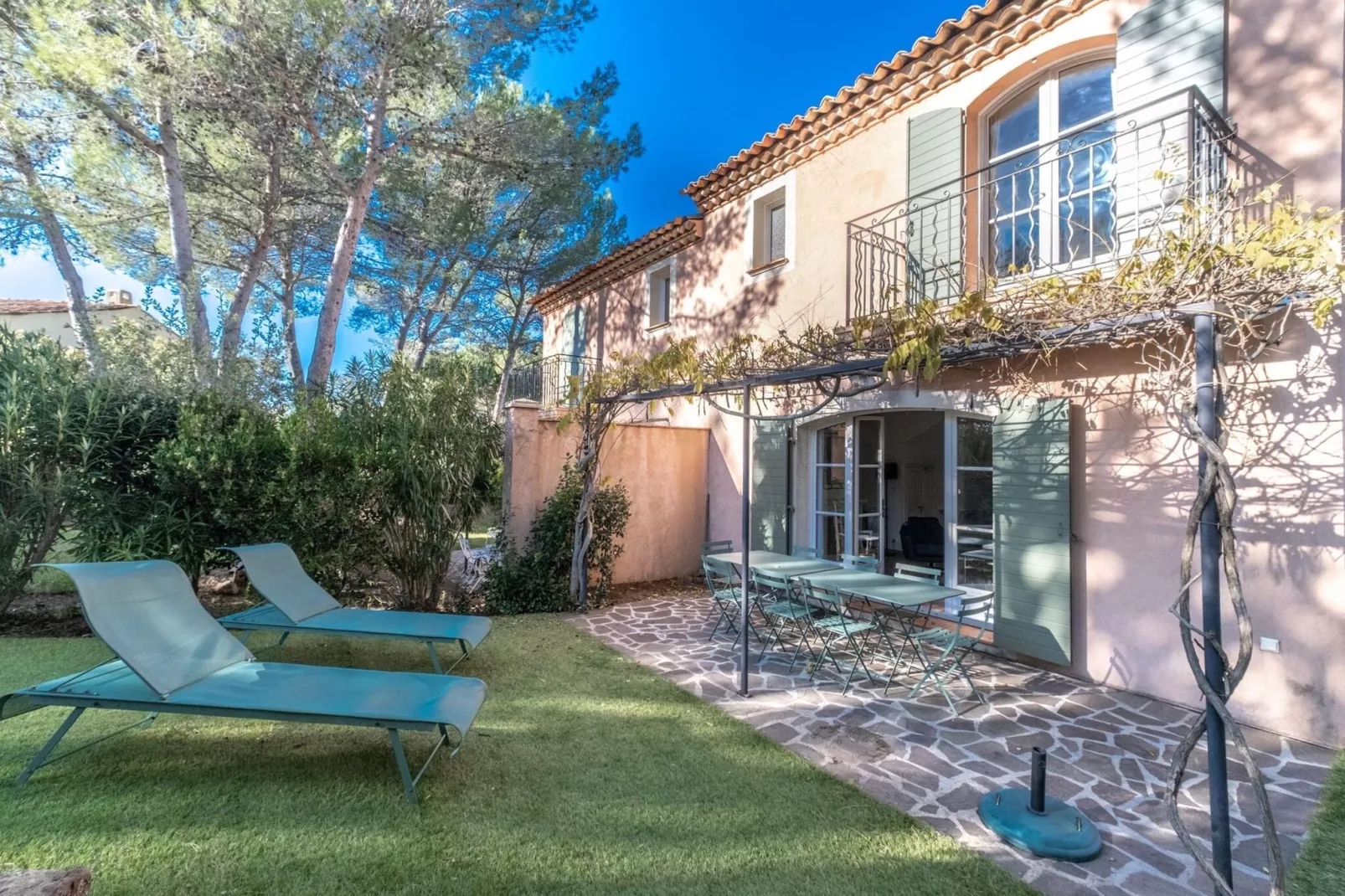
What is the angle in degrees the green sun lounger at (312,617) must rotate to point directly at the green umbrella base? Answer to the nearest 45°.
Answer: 0° — it already faces it

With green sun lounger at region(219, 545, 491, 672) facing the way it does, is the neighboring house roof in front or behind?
behind

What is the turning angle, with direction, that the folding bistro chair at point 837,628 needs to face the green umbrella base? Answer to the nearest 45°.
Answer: approximately 90° to its right

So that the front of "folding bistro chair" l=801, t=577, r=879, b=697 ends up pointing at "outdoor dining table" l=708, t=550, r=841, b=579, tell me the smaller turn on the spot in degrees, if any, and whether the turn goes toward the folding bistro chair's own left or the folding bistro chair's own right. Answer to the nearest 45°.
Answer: approximately 90° to the folding bistro chair's own left

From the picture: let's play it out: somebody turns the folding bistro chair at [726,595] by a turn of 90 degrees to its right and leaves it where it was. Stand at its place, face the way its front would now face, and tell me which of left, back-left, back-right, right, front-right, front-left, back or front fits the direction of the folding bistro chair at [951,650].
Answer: front

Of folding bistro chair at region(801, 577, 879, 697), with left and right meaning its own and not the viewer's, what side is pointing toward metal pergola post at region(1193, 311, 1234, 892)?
right

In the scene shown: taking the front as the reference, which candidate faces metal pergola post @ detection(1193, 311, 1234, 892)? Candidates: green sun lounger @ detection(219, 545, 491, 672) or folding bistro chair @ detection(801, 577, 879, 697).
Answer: the green sun lounger

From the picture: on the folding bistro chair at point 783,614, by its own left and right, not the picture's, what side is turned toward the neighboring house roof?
left

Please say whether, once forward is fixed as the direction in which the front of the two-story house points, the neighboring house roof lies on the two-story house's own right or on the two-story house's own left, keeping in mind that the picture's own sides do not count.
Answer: on the two-story house's own right

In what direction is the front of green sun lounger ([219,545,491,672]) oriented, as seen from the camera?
facing the viewer and to the right of the viewer

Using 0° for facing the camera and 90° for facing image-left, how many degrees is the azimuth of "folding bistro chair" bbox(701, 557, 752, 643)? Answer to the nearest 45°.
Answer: approximately 225°

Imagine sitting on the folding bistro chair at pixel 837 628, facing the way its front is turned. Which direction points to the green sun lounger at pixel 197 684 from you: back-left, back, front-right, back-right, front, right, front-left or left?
back

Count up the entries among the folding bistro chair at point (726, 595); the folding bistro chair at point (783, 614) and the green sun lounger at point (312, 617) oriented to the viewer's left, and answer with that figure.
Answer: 0

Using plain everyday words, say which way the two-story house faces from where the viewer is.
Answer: facing the viewer and to the left of the viewer

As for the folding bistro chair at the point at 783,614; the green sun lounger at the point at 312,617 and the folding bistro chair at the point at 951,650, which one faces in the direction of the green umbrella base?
the green sun lounger

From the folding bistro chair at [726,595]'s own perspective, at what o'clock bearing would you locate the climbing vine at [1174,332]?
The climbing vine is roughly at 3 o'clock from the folding bistro chair.

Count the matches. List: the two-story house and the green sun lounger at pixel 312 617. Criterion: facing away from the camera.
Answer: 0

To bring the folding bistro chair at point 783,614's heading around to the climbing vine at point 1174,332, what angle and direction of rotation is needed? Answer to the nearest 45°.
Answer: approximately 90° to its right
